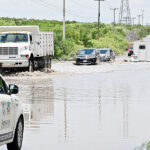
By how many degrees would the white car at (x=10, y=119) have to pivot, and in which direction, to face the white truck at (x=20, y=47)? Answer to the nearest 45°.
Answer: approximately 45° to its left

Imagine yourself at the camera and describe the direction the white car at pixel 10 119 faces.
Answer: facing away from the viewer and to the right of the viewer

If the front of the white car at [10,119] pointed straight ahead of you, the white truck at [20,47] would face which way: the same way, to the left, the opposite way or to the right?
the opposite way

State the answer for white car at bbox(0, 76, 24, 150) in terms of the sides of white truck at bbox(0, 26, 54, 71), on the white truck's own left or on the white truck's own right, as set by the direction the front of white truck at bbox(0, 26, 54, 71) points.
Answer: on the white truck's own left

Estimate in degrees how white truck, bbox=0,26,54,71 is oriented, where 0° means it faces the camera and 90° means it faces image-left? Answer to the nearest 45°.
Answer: approximately 45°
